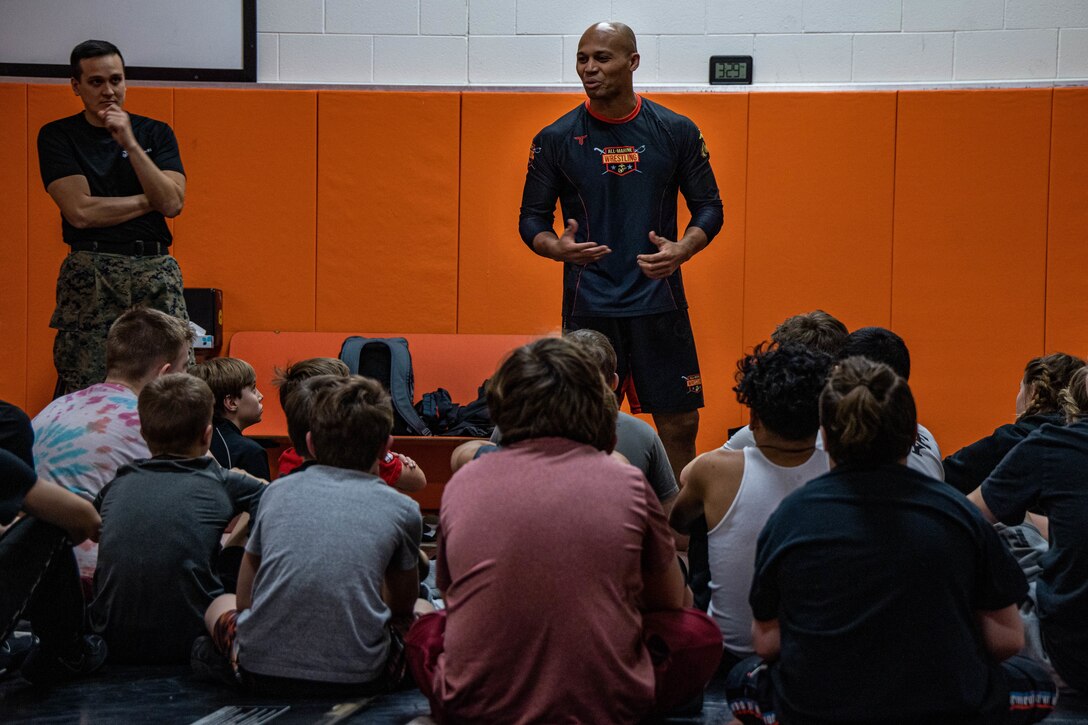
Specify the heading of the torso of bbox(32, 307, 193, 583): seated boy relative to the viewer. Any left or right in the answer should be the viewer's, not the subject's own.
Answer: facing away from the viewer and to the right of the viewer

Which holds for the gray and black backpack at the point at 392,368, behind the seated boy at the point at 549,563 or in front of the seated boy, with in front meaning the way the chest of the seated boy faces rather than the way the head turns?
in front

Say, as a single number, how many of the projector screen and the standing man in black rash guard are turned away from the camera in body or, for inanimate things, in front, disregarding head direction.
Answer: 0

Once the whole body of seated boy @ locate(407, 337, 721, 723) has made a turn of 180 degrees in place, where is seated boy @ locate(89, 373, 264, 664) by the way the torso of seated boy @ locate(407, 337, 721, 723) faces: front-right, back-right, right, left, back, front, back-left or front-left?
back-right

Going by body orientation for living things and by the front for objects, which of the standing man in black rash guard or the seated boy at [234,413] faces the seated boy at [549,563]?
the standing man in black rash guard

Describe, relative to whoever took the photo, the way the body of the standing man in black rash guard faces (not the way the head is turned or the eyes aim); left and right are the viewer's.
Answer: facing the viewer

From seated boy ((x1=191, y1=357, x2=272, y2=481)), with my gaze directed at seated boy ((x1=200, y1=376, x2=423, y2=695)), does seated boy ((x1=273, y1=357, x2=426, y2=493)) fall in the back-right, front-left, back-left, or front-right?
front-left

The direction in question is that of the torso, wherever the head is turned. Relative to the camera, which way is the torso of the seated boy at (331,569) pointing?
away from the camera

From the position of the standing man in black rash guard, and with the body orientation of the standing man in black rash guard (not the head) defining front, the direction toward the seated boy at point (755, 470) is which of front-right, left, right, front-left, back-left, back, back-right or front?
front

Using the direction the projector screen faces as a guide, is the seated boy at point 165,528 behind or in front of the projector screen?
in front

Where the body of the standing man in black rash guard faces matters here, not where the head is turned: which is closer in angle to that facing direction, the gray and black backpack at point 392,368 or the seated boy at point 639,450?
the seated boy

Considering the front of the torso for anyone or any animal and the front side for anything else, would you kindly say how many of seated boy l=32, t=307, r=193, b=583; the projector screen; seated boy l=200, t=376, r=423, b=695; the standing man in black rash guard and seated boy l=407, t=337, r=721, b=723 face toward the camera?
2

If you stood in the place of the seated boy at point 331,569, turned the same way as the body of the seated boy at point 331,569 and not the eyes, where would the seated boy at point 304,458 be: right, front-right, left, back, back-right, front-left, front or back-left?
front

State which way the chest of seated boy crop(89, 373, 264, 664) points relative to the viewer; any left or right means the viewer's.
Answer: facing away from the viewer and to the right of the viewer

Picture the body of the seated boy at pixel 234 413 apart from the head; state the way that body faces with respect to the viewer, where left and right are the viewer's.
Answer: facing away from the viewer and to the right of the viewer

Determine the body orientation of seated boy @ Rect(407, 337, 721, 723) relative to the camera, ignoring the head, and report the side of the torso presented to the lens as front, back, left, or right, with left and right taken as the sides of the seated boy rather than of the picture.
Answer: back

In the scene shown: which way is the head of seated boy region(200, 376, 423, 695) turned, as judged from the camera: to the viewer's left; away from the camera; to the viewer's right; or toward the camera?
away from the camera

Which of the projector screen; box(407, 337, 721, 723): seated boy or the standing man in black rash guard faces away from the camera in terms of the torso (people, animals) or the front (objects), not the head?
the seated boy

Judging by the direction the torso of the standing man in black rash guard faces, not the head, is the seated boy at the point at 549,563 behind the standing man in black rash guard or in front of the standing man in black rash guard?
in front
